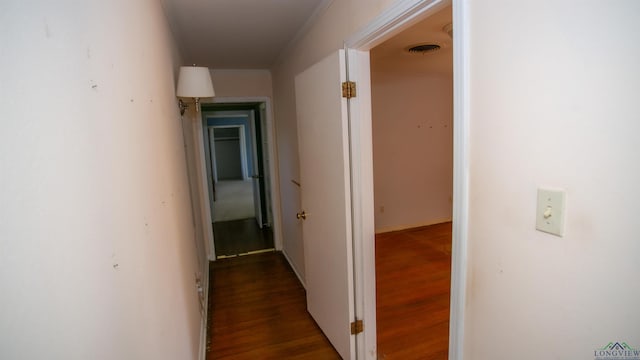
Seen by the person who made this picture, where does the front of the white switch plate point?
facing the viewer and to the left of the viewer

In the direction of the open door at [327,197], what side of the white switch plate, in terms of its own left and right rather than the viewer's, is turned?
right

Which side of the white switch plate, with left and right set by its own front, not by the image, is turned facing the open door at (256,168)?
right
